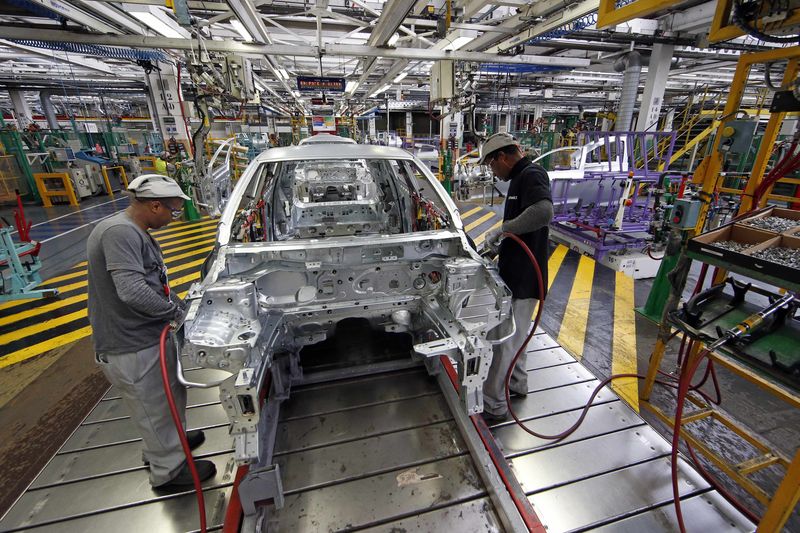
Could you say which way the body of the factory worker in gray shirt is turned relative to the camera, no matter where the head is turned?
to the viewer's right

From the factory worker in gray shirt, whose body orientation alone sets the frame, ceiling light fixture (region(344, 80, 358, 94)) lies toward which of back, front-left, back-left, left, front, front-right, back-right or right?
front-left

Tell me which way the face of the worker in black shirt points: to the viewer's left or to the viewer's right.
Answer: to the viewer's left

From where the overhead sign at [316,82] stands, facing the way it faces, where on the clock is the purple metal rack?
The purple metal rack is roughly at 10 o'clock from the overhead sign.

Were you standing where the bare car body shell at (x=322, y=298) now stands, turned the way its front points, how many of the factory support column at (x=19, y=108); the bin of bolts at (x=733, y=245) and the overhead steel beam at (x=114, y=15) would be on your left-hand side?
1

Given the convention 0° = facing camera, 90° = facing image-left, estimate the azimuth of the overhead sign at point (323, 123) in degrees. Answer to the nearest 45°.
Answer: approximately 0°

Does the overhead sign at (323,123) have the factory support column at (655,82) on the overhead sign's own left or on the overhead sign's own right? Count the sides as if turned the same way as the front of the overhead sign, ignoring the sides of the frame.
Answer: on the overhead sign's own left

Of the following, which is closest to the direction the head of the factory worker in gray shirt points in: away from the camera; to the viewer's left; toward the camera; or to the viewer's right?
to the viewer's right

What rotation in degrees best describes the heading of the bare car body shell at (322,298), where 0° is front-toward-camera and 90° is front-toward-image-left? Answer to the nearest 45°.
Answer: approximately 0°

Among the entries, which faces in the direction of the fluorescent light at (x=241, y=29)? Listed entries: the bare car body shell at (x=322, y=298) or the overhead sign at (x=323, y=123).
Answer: the overhead sign

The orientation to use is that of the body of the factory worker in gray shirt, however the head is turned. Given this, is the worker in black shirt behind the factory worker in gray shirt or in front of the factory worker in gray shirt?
in front

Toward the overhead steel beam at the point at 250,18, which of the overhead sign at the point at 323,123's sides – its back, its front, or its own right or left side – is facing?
front
